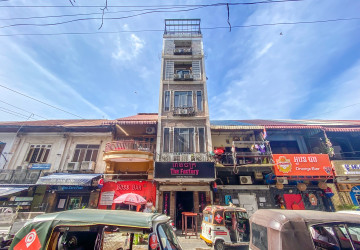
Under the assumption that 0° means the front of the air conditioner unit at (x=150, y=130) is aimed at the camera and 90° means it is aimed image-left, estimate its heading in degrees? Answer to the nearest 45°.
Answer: approximately 0°

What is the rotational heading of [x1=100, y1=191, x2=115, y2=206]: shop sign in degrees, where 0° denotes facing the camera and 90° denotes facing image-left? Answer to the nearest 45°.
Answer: approximately 0°

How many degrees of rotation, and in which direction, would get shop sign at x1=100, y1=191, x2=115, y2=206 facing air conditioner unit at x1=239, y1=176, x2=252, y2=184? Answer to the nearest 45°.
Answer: approximately 90° to its left

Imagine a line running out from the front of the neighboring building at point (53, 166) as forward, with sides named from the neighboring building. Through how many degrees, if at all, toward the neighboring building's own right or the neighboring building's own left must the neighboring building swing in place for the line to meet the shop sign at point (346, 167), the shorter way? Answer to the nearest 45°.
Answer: approximately 45° to the neighboring building's own left

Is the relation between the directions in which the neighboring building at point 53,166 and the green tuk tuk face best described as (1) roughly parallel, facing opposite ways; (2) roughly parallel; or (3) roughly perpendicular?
roughly perpendicular

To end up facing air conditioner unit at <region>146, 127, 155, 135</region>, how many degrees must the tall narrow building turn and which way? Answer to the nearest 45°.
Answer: approximately 90° to its right
